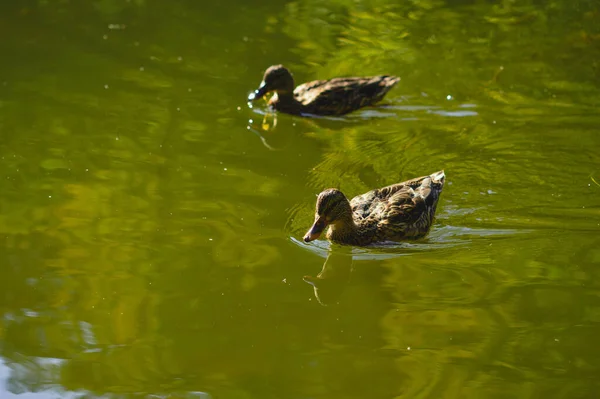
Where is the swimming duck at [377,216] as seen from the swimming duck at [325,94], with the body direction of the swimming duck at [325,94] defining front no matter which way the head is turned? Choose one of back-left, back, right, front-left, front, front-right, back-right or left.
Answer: left

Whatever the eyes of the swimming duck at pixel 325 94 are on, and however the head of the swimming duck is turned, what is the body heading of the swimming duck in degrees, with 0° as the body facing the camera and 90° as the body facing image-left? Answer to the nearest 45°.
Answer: approximately 90°
